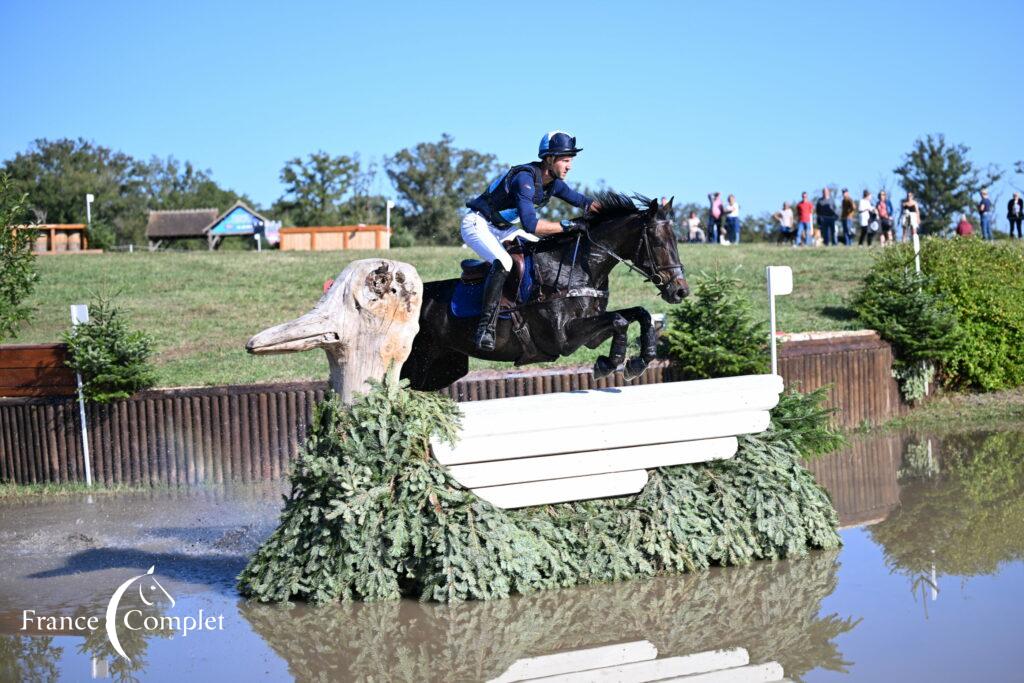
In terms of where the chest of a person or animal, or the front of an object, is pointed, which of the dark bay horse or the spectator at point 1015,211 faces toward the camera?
the spectator

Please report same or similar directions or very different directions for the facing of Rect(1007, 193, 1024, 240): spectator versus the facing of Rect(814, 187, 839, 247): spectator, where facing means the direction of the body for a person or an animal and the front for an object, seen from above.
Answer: same or similar directions

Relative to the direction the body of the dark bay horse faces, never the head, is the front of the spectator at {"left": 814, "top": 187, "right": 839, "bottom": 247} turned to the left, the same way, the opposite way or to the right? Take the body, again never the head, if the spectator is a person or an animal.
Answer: to the right

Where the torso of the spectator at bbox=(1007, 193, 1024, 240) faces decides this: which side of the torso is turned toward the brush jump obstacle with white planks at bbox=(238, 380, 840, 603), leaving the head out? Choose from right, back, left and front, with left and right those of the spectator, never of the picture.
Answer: front

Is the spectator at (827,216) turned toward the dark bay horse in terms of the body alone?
yes

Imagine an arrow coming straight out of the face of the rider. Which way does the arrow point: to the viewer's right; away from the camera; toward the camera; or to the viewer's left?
to the viewer's right

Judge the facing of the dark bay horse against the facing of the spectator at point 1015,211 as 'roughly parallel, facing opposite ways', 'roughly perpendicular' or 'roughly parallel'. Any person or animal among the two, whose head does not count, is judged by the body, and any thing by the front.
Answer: roughly perpendicular

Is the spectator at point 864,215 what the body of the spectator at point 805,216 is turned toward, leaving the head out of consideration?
no

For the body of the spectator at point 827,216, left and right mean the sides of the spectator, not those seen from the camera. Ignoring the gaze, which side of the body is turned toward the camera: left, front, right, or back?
front

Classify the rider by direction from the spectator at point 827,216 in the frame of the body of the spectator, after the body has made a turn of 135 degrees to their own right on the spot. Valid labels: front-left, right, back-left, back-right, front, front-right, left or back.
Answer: back-left

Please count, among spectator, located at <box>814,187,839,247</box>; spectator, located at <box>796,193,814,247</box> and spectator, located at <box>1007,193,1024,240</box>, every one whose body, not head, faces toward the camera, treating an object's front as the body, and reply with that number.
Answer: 3

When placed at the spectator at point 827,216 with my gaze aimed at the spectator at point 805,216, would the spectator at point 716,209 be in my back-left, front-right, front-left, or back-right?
front-right

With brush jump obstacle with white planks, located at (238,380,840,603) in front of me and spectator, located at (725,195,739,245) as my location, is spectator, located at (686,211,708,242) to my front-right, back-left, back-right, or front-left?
back-right

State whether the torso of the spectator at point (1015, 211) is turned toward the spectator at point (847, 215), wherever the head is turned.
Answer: no

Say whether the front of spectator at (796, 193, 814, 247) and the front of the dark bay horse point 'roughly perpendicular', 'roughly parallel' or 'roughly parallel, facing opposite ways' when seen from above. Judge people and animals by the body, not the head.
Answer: roughly perpendicular

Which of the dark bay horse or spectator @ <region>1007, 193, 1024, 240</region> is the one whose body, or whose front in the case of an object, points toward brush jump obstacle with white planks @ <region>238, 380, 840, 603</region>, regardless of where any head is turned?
the spectator

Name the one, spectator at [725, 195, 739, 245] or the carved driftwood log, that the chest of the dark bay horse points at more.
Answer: the spectator

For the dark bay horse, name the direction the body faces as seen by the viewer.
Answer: to the viewer's right

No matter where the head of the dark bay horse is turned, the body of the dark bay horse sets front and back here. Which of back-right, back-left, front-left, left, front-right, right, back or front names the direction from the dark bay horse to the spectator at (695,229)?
left

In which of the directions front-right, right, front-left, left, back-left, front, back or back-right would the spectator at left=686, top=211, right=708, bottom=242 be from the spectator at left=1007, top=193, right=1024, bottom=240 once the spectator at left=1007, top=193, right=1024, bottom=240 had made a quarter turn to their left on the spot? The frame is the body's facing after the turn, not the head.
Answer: back
